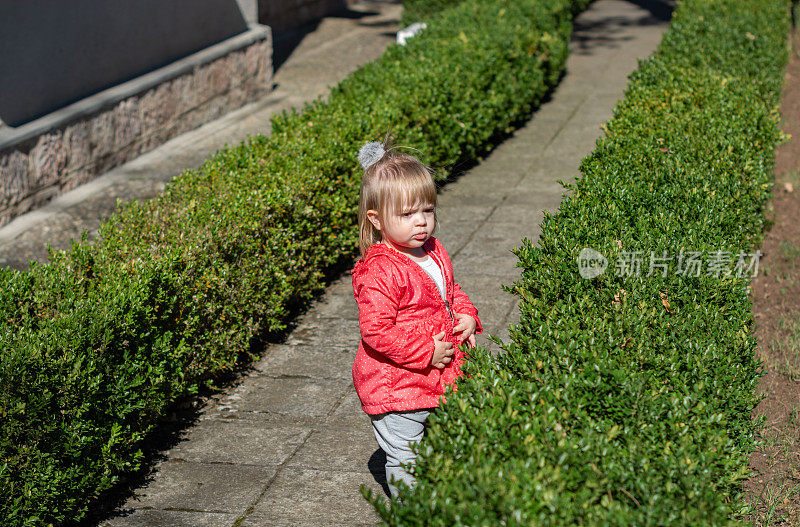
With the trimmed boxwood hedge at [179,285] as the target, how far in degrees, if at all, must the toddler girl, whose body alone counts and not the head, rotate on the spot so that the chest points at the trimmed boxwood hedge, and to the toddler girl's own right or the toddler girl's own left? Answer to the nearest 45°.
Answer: approximately 180°

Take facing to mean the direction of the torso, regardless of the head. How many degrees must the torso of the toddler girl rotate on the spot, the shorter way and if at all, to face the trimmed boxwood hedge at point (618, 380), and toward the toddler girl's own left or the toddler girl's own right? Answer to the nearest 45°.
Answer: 0° — they already face it

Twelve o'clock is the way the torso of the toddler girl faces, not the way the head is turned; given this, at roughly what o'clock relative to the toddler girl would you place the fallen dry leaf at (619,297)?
The fallen dry leaf is roughly at 10 o'clock from the toddler girl.

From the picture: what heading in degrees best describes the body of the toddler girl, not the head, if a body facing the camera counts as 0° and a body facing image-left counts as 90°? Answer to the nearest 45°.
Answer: approximately 315°

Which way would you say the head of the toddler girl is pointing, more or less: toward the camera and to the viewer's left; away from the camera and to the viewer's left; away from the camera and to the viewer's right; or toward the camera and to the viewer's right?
toward the camera and to the viewer's right
